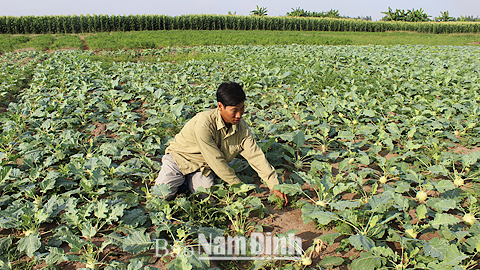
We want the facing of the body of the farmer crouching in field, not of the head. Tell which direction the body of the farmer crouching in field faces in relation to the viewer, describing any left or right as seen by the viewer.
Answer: facing the viewer and to the right of the viewer

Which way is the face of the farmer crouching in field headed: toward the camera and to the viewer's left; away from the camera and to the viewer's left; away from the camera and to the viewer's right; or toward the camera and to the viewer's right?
toward the camera and to the viewer's right
